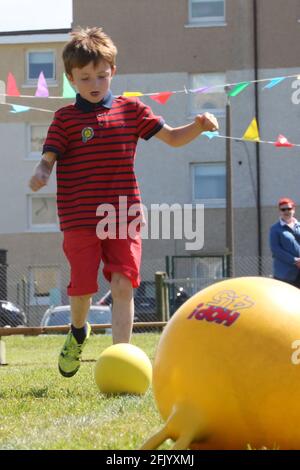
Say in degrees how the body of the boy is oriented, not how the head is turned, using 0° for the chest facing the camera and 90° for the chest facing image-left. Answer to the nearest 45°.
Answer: approximately 0°

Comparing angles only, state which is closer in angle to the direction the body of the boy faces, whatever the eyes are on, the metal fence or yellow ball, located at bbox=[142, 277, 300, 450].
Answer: the yellow ball

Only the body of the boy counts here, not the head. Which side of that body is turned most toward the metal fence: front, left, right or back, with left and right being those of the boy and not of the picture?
back

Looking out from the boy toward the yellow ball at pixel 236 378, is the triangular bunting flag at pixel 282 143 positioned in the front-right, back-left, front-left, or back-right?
back-left

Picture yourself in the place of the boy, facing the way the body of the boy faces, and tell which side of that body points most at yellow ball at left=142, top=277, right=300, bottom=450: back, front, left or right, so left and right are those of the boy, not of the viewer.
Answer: front

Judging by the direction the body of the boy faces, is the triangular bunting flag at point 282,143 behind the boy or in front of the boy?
behind
